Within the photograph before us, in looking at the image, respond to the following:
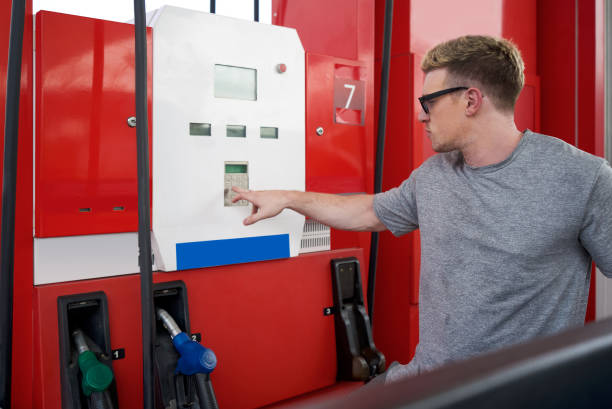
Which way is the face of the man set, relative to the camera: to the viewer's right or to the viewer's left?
to the viewer's left

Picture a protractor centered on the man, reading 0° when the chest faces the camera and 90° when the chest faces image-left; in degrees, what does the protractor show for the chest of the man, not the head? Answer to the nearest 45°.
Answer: approximately 45°
